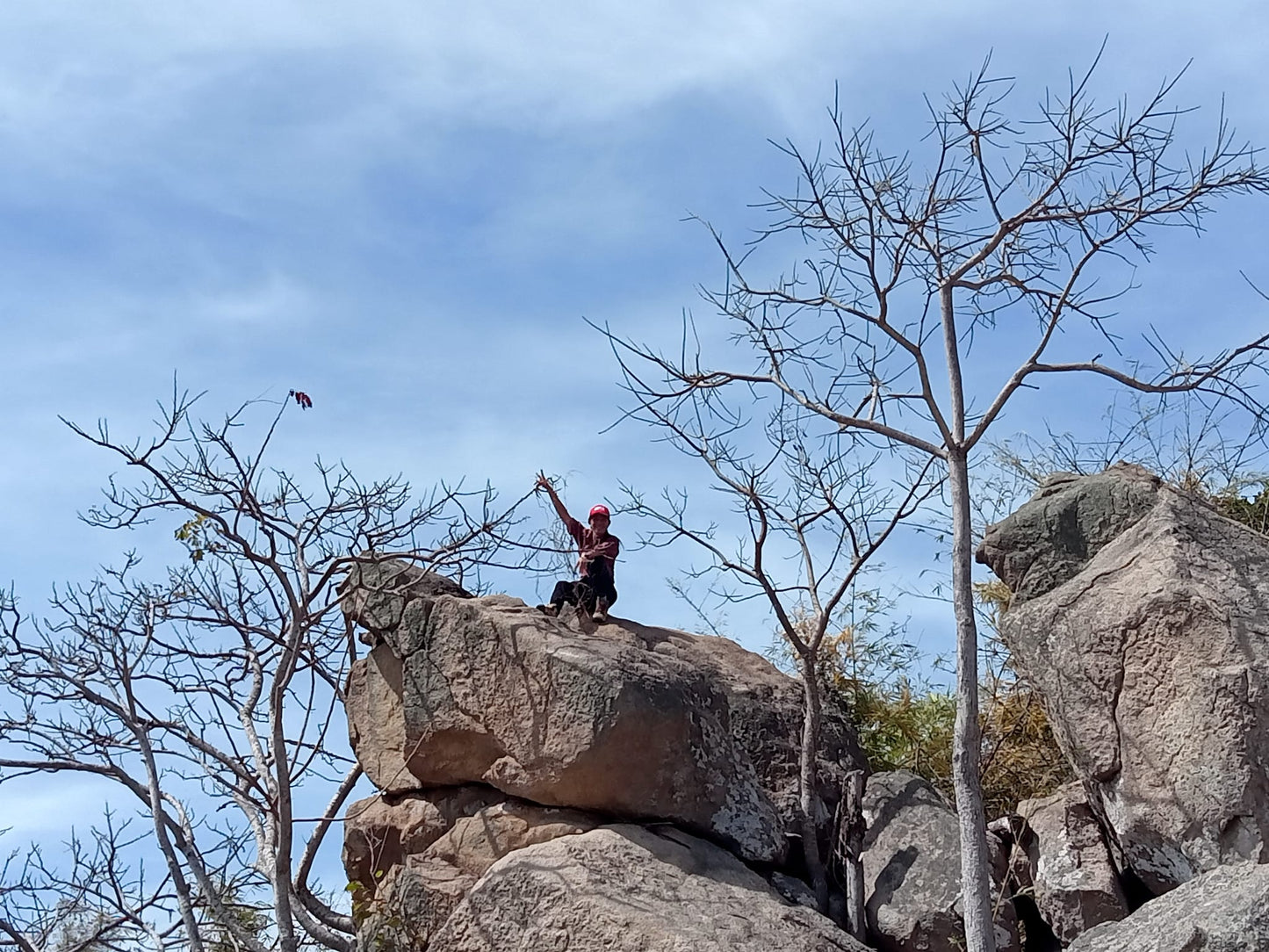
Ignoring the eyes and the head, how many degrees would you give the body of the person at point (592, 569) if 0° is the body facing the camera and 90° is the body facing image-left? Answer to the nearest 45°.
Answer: approximately 0°

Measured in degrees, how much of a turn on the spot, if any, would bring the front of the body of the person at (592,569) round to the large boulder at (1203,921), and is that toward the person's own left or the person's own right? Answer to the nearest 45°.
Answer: approximately 45° to the person's own left

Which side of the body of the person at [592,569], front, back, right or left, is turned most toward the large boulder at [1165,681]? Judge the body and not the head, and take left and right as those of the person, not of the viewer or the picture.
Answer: left

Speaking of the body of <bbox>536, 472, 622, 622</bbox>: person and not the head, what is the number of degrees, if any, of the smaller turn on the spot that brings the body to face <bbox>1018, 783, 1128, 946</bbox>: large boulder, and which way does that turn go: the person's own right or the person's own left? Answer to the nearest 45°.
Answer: approximately 90° to the person's own left
